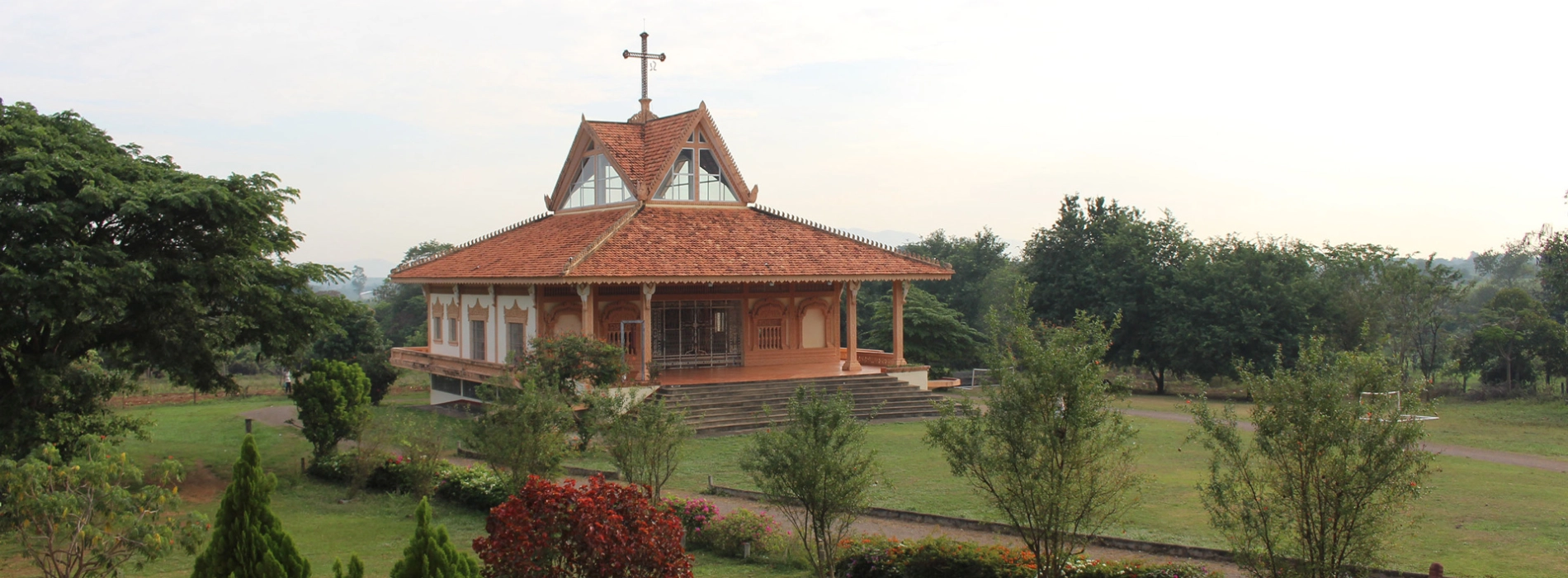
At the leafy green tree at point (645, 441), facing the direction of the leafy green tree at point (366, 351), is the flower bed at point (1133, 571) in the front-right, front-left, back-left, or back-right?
back-right

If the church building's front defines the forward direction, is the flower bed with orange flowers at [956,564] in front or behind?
in front

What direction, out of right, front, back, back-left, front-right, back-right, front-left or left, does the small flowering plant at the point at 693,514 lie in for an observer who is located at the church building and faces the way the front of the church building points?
front-right

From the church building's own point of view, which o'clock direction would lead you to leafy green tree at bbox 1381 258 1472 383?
The leafy green tree is roughly at 10 o'clock from the church building.

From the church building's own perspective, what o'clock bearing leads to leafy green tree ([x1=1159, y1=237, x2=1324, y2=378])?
The leafy green tree is roughly at 10 o'clock from the church building.

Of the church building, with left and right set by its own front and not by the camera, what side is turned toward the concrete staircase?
front

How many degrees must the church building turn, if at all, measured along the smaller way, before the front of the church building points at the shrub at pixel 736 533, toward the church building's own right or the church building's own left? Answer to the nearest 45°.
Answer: approximately 45° to the church building's own right

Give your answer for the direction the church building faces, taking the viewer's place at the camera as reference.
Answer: facing the viewer and to the right of the viewer

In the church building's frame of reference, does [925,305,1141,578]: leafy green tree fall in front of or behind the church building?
in front

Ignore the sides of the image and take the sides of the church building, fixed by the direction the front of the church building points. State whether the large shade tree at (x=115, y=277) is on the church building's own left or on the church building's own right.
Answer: on the church building's own right

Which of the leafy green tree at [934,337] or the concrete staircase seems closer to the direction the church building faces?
the concrete staircase

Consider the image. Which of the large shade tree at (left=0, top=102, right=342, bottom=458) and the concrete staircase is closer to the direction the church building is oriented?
the concrete staircase

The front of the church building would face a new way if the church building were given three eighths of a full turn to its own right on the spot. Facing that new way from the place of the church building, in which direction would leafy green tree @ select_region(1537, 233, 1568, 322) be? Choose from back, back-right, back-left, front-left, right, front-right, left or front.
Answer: back

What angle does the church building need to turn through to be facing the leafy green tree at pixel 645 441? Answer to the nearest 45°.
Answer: approximately 45° to its right

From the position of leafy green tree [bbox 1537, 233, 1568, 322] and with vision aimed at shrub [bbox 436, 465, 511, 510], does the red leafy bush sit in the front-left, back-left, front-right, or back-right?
front-left

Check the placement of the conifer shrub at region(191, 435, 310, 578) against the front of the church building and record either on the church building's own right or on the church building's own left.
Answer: on the church building's own right
